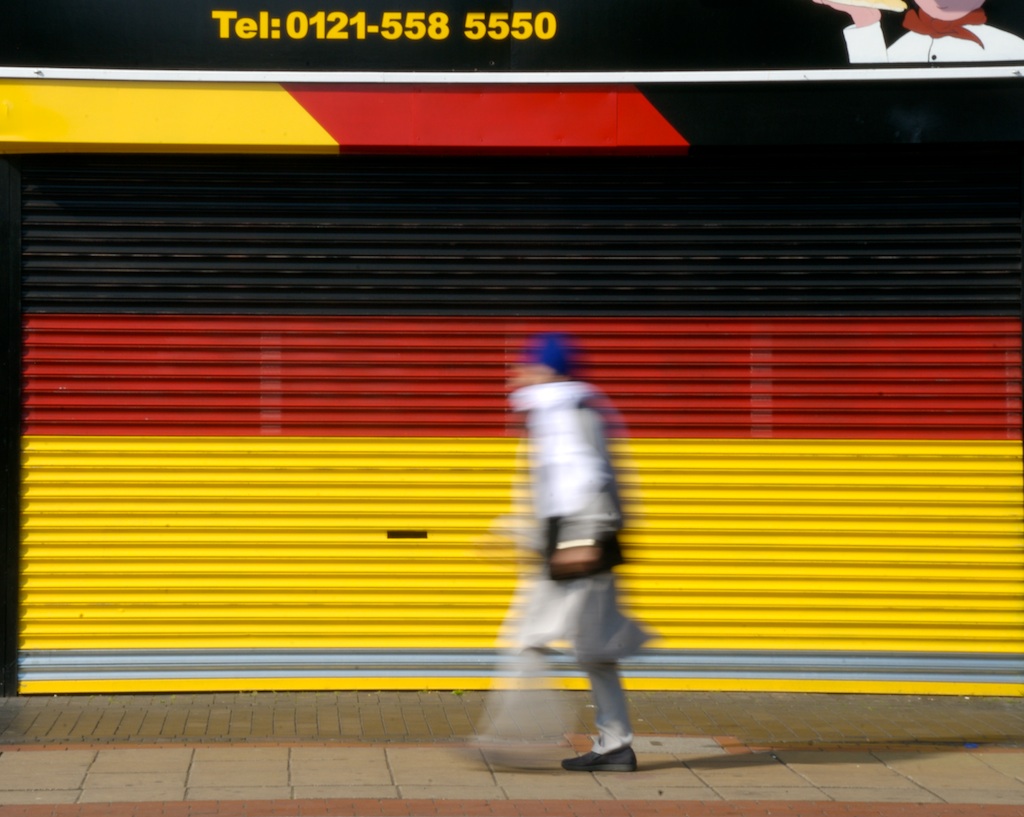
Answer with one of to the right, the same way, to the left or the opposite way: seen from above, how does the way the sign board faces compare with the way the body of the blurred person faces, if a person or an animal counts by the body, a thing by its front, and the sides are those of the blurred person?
to the left

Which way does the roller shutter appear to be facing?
toward the camera

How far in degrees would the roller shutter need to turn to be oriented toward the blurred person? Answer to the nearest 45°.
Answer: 0° — it already faces them

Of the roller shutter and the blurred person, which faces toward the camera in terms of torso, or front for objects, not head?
the roller shutter

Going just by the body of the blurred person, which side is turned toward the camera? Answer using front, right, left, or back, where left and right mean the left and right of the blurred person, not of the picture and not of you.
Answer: left

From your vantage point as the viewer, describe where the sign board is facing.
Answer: facing the viewer

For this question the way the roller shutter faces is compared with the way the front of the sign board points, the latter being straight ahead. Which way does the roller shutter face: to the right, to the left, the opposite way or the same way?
the same way

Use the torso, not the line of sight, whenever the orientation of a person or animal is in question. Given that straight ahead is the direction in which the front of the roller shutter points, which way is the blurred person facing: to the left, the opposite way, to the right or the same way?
to the right

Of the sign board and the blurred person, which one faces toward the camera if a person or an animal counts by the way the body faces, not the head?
the sign board

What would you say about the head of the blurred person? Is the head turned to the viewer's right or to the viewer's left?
to the viewer's left
